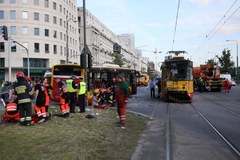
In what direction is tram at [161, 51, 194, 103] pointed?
toward the camera

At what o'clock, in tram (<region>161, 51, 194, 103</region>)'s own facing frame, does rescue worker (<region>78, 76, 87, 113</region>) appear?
The rescue worker is roughly at 1 o'clock from the tram.

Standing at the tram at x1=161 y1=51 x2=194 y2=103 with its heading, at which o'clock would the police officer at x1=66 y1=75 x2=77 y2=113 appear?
The police officer is roughly at 1 o'clock from the tram.

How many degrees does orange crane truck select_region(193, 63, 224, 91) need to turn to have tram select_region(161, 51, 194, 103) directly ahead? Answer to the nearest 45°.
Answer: approximately 45° to its right
